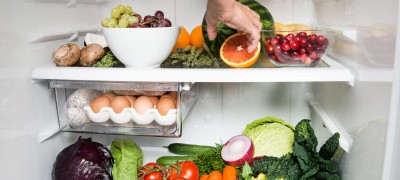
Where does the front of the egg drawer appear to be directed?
toward the camera
